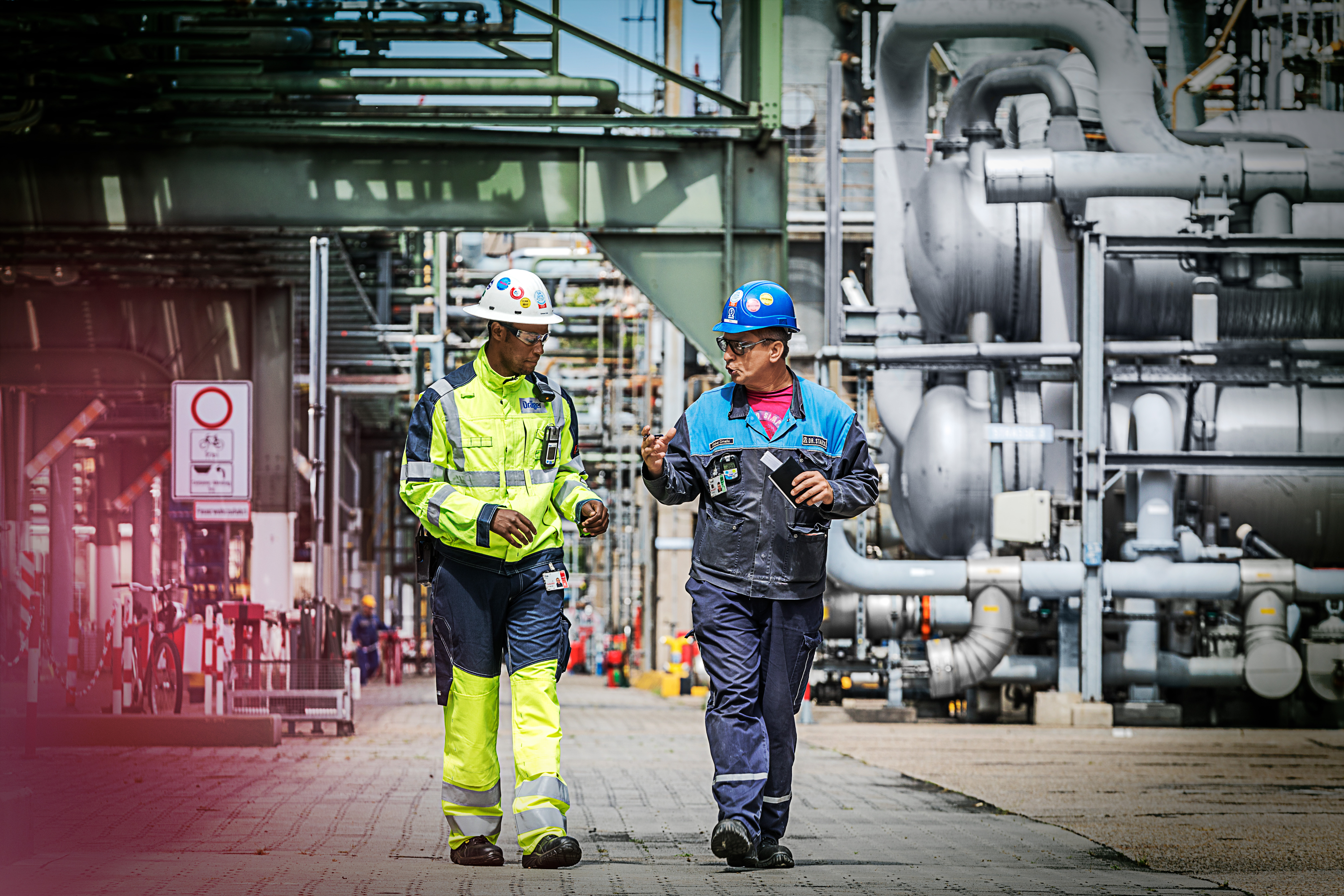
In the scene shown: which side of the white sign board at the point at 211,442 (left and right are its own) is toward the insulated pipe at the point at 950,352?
left

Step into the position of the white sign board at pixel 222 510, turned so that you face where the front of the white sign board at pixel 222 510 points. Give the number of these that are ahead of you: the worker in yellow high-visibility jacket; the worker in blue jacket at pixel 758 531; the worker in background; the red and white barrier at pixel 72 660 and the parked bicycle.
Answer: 2

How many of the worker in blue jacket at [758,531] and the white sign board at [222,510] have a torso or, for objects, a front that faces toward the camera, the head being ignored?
2

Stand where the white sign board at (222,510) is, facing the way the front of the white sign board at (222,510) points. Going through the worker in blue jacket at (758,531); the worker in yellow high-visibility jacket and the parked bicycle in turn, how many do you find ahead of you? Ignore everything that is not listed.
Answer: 2

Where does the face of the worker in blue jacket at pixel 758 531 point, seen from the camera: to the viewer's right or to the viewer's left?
to the viewer's left

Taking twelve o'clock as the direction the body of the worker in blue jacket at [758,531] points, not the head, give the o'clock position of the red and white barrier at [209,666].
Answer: The red and white barrier is roughly at 5 o'clock from the worker in blue jacket.

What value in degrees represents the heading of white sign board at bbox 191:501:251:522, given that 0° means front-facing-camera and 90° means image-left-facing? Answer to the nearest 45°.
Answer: approximately 0°
